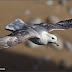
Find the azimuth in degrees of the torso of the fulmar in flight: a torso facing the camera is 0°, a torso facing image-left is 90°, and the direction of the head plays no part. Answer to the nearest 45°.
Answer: approximately 315°
